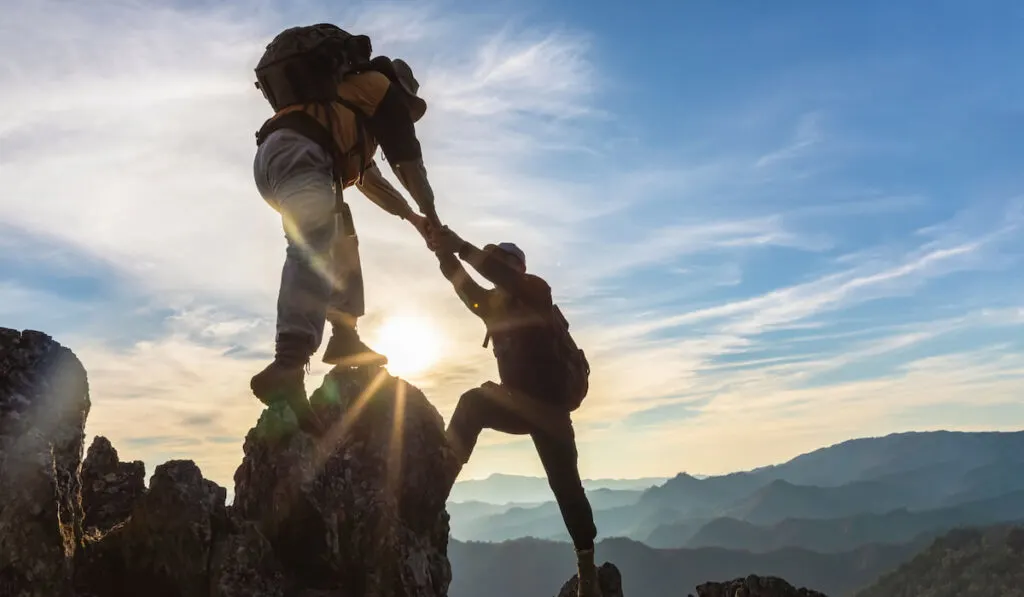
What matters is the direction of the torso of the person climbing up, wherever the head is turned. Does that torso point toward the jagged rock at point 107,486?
yes

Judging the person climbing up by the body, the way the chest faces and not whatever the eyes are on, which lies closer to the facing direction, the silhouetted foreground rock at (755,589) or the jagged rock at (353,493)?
the jagged rock

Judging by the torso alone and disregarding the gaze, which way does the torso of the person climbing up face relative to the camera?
to the viewer's left

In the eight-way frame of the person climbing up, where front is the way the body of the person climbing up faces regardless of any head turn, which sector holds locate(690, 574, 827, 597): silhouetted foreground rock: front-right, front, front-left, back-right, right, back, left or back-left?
back-right

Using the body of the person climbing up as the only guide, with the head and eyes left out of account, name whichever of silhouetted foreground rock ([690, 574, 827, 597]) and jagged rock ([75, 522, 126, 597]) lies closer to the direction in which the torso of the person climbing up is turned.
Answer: the jagged rock

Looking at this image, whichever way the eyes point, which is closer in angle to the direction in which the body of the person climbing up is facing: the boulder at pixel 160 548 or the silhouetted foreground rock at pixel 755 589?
the boulder

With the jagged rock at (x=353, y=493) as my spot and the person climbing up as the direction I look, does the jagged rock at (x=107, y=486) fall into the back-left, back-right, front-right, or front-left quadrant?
back-left
